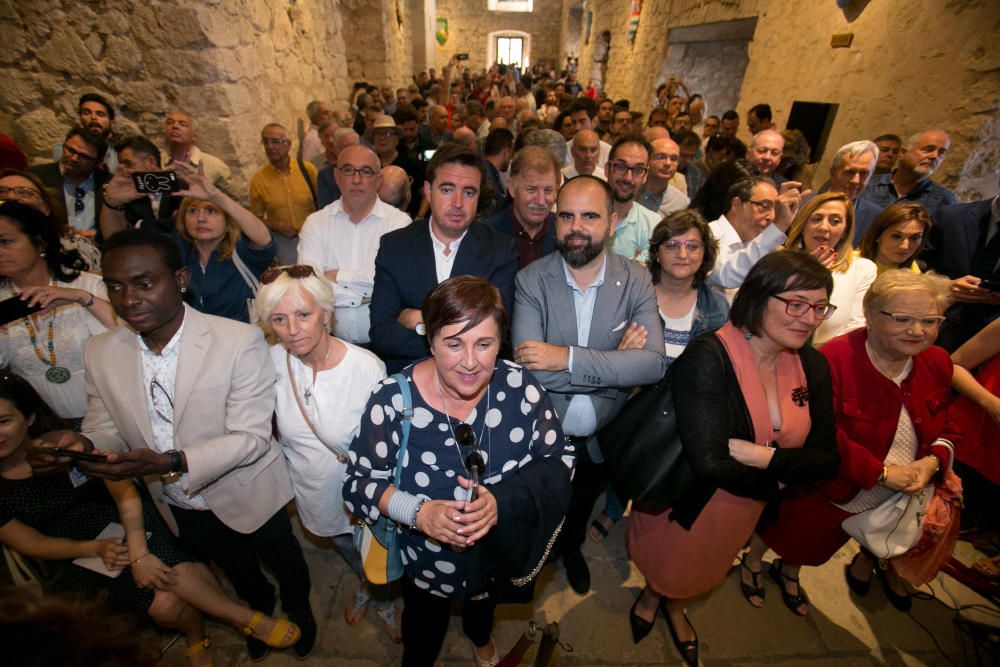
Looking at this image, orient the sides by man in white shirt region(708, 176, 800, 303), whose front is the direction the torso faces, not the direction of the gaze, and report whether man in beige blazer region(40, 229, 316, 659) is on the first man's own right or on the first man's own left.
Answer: on the first man's own right

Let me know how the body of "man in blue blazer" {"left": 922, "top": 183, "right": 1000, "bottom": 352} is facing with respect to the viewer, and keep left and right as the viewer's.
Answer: facing the viewer and to the left of the viewer

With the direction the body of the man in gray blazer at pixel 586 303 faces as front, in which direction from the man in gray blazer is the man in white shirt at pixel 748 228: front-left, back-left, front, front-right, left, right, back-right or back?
back-left

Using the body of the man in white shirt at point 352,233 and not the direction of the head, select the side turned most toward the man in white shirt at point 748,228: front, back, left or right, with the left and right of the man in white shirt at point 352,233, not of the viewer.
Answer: left

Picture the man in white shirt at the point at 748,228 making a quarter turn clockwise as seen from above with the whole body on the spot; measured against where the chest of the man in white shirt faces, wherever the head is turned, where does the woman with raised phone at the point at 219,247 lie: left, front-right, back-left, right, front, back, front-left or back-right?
front

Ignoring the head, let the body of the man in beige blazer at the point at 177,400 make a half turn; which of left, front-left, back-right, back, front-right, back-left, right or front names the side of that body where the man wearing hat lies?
front

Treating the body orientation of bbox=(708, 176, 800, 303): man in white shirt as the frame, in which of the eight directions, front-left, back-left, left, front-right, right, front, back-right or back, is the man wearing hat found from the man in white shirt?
back-right

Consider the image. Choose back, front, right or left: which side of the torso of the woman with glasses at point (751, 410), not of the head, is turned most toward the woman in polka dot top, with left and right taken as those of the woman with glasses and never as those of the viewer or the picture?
right

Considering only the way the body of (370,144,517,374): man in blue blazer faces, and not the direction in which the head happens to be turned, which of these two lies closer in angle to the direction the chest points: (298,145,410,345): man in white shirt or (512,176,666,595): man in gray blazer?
the man in gray blazer

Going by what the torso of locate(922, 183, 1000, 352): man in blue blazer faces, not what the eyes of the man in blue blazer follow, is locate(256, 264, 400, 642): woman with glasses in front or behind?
in front
